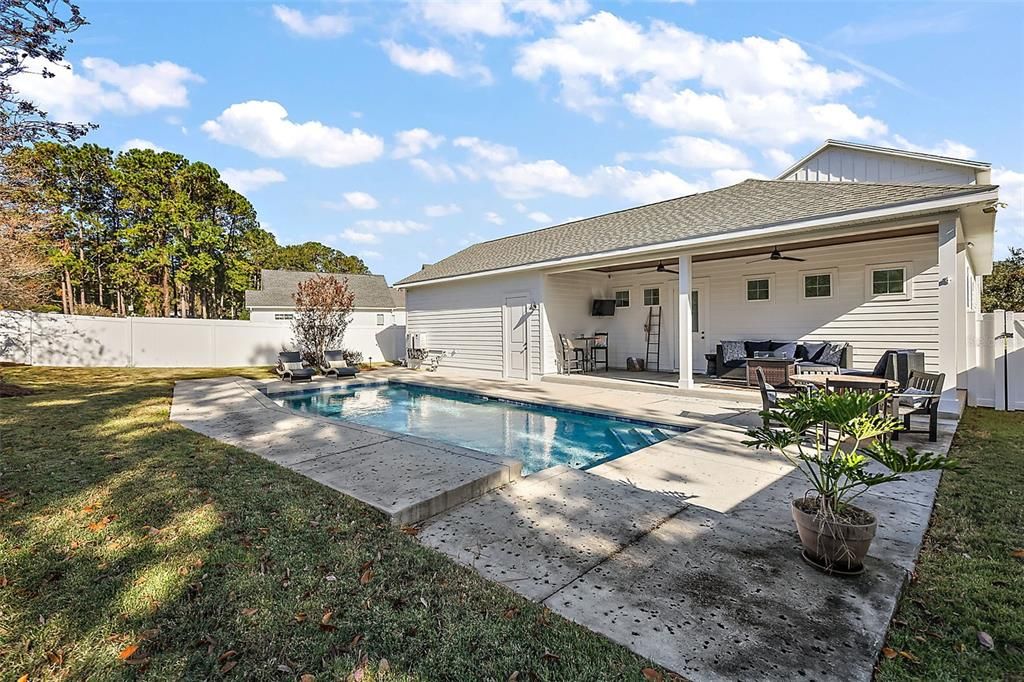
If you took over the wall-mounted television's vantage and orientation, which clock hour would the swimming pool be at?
The swimming pool is roughly at 2 o'clock from the wall-mounted television.

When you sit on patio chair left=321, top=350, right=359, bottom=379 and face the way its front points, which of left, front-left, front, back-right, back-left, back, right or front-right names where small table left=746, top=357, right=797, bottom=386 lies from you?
front

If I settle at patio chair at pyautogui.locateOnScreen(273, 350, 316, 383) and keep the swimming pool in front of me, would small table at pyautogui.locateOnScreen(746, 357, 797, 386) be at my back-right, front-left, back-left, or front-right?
front-left

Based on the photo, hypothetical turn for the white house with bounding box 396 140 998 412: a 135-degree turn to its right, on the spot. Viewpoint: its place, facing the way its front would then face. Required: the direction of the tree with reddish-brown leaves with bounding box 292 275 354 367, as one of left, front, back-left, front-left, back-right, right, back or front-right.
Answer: left

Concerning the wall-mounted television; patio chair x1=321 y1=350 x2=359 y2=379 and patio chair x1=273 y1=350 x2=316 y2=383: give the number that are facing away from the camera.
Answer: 0

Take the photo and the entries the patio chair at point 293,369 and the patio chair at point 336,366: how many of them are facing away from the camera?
0

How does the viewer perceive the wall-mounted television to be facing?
facing the viewer and to the right of the viewer

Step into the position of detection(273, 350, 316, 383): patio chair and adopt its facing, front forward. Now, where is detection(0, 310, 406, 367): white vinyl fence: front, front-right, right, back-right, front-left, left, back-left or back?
back

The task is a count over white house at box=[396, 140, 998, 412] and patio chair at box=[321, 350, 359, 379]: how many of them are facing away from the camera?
0

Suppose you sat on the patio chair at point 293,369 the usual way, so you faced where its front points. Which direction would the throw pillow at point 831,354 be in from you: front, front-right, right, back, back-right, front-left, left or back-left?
front

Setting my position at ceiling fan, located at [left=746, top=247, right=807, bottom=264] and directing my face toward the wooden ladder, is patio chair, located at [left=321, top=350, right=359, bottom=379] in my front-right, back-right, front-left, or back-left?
front-left

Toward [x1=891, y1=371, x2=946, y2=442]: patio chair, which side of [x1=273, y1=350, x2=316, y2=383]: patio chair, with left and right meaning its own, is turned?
front

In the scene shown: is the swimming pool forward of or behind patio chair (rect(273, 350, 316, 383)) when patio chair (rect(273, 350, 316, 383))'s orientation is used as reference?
forward

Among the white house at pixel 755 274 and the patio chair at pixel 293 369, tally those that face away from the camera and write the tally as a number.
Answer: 0

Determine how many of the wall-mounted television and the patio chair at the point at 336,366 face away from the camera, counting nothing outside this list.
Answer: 0

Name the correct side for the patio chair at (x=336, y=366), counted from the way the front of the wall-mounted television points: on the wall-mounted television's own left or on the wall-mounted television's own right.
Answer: on the wall-mounted television's own right

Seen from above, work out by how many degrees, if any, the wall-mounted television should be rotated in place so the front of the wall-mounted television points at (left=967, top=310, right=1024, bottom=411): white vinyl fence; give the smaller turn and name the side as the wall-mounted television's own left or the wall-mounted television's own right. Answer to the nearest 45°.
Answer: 0° — it already faces it
